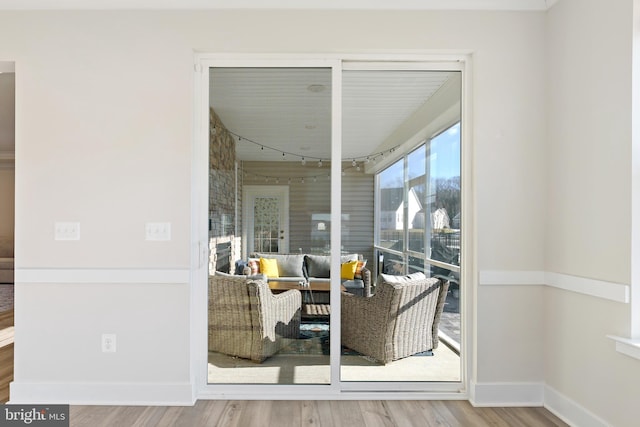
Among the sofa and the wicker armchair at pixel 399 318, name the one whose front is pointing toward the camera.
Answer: the sofa

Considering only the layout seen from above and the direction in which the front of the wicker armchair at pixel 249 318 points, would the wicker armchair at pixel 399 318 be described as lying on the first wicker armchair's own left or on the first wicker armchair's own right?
on the first wicker armchair's own right

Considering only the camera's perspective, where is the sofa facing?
facing the viewer

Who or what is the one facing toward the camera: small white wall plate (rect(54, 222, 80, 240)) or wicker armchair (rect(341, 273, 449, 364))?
the small white wall plate

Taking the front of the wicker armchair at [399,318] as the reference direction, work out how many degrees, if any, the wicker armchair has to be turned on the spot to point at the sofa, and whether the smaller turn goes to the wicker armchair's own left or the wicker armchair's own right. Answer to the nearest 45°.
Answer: approximately 45° to the wicker armchair's own left

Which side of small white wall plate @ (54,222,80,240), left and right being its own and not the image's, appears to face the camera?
front

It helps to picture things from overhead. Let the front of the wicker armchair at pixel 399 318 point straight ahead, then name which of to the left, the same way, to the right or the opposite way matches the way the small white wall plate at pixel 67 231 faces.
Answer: the opposite way

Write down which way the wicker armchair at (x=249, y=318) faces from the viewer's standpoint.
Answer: facing away from the viewer and to the right of the viewer

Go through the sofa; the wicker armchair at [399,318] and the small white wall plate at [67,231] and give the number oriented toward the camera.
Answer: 2

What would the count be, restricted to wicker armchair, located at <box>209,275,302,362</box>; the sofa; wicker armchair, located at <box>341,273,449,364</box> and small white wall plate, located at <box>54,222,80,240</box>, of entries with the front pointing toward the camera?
2

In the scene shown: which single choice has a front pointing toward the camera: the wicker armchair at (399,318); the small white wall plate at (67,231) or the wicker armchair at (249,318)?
the small white wall plate
